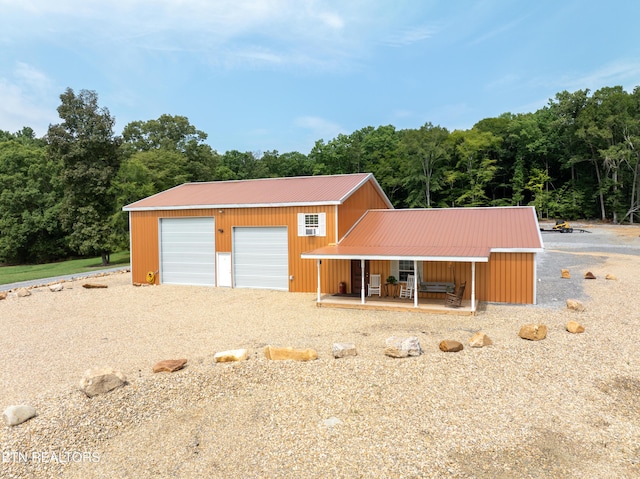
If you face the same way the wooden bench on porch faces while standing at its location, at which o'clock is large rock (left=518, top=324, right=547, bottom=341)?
The large rock is roughly at 11 o'clock from the wooden bench on porch.

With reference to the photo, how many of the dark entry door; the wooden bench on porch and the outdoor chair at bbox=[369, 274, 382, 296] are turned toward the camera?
3

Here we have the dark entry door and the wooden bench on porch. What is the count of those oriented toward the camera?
2

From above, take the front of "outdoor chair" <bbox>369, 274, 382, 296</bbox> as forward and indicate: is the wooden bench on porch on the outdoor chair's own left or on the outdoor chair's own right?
on the outdoor chair's own left

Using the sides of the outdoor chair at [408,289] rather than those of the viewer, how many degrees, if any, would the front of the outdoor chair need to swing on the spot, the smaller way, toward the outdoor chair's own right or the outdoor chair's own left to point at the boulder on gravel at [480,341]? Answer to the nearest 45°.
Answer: approximately 45° to the outdoor chair's own left

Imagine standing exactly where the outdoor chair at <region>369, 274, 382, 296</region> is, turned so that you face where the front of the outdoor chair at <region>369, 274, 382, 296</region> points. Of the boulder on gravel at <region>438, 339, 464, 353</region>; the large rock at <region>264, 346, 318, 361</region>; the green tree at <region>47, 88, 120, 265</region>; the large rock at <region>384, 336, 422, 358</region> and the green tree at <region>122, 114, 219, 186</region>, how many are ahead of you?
3

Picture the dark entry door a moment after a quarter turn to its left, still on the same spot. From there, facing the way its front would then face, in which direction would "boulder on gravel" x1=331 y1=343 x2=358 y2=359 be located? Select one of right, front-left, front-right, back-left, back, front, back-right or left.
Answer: right

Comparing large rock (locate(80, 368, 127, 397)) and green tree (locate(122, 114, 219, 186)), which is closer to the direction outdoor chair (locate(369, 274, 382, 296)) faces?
the large rock

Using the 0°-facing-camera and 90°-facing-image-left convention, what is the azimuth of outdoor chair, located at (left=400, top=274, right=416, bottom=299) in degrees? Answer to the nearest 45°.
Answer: approximately 45°

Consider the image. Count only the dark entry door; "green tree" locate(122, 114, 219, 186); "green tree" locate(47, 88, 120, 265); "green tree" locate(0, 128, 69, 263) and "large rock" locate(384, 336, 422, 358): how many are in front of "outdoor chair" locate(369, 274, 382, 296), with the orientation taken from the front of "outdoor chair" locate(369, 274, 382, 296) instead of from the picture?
1

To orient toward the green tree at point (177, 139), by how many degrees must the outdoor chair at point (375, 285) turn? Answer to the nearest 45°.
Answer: approximately 135° to its right

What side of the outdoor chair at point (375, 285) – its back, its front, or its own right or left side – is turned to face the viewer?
front

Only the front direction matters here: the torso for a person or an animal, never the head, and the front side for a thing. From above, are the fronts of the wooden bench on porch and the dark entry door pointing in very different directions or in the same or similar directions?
same or similar directions

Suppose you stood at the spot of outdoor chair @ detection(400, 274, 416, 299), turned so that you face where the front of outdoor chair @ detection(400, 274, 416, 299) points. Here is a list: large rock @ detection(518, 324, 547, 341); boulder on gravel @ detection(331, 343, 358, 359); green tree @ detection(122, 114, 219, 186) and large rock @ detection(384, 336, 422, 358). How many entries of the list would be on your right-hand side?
1

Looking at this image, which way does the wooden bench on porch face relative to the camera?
toward the camera

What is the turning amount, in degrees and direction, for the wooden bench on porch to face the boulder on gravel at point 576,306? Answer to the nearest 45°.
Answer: approximately 90° to its left

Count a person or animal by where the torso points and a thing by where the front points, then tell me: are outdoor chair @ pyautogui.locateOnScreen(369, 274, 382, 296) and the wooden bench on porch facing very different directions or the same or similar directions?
same or similar directions

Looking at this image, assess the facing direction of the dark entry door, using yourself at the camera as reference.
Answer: facing the viewer

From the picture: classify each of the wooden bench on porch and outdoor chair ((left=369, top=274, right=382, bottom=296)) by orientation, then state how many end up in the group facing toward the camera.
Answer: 2
